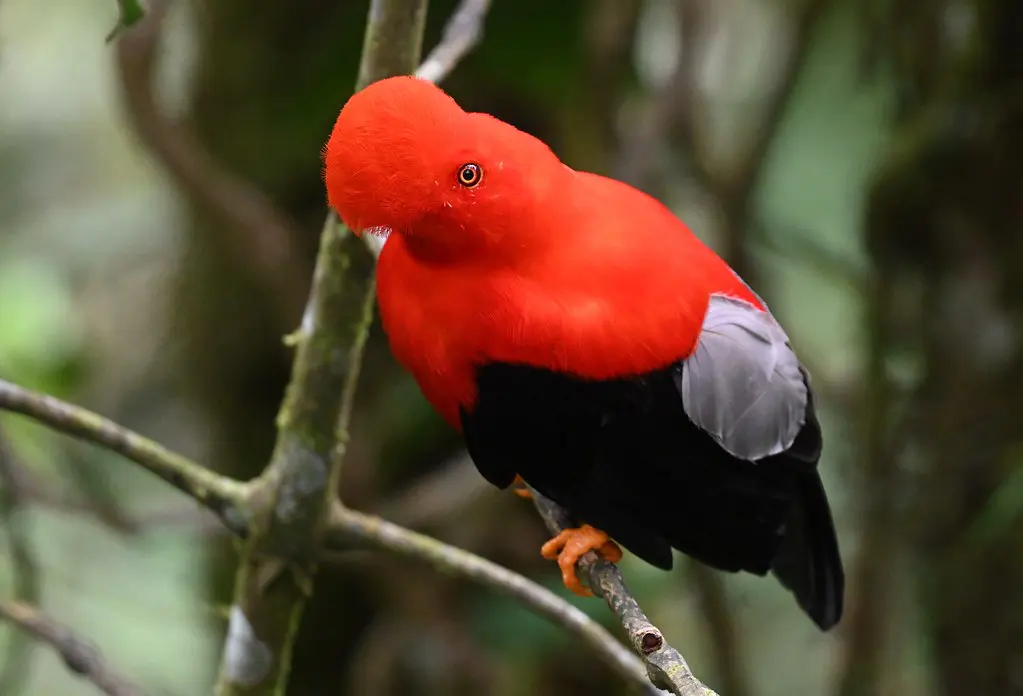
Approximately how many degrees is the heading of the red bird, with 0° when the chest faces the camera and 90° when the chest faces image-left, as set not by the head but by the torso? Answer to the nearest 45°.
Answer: approximately 90°

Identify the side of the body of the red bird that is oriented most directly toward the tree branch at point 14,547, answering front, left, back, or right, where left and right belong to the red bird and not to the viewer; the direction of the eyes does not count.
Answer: front
